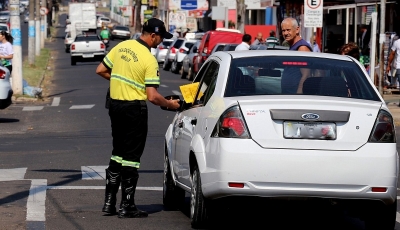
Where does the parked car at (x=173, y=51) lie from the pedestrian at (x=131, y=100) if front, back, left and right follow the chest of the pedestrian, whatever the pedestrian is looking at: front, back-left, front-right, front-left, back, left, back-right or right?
front-left

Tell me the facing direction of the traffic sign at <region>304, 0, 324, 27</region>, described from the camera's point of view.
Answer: facing the viewer

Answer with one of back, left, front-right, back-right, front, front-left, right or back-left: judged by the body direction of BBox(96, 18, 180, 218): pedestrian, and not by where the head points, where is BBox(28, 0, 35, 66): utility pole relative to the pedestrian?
front-left

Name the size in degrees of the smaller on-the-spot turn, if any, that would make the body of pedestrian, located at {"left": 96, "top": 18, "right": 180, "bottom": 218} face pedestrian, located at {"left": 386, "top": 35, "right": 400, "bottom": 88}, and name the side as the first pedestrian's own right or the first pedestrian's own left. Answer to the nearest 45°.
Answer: approximately 45° to the first pedestrian's own left

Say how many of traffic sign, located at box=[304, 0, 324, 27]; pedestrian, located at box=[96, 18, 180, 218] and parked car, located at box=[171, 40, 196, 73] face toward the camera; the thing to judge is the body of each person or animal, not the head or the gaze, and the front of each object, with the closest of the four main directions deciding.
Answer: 1

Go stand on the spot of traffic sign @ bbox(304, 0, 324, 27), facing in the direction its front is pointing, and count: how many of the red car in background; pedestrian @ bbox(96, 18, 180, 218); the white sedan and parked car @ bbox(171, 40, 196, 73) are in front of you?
2

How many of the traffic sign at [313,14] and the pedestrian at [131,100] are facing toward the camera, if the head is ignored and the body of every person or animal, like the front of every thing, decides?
1

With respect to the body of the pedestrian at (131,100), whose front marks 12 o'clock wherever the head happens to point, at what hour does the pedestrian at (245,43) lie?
the pedestrian at (245,43) is roughly at 11 o'clock from the pedestrian at (131,100).

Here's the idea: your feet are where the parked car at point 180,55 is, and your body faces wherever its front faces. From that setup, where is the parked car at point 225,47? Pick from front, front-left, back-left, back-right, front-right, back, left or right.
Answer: back-left

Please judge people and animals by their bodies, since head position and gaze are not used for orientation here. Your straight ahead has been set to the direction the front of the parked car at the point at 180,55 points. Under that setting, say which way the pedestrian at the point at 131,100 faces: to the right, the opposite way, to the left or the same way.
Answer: to the right

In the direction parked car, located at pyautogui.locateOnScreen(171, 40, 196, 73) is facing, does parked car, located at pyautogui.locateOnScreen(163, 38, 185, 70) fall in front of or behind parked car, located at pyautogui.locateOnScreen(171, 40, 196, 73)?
in front

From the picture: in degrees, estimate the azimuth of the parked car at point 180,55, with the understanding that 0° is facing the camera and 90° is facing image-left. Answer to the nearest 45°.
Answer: approximately 135°
